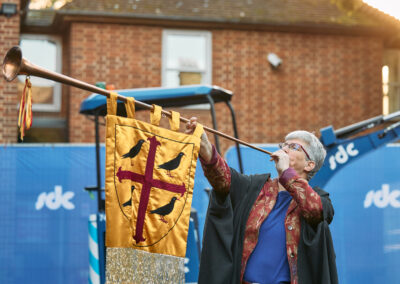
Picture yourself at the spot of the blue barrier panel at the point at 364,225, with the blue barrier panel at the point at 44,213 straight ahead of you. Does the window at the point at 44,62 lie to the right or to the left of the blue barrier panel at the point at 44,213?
right

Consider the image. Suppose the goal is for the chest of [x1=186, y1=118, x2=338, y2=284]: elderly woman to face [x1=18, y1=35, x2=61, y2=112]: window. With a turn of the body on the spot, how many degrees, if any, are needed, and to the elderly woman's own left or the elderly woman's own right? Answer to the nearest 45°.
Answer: approximately 90° to the elderly woman's own right

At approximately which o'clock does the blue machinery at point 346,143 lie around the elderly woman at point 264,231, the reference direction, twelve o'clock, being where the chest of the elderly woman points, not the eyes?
The blue machinery is roughly at 5 o'clock from the elderly woman.

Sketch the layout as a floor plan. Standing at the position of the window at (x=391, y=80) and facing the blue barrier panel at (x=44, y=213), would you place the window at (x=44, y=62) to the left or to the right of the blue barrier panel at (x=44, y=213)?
right

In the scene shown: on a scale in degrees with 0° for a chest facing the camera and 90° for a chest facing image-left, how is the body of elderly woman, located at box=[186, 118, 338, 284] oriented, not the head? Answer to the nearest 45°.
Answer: approximately 45°

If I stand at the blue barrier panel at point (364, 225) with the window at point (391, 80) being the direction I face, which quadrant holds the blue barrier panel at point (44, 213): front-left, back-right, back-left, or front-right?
back-left

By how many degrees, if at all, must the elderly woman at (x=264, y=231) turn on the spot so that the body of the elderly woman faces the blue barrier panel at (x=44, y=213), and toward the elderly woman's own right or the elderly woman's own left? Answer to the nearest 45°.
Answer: approximately 90° to the elderly woman's own right
